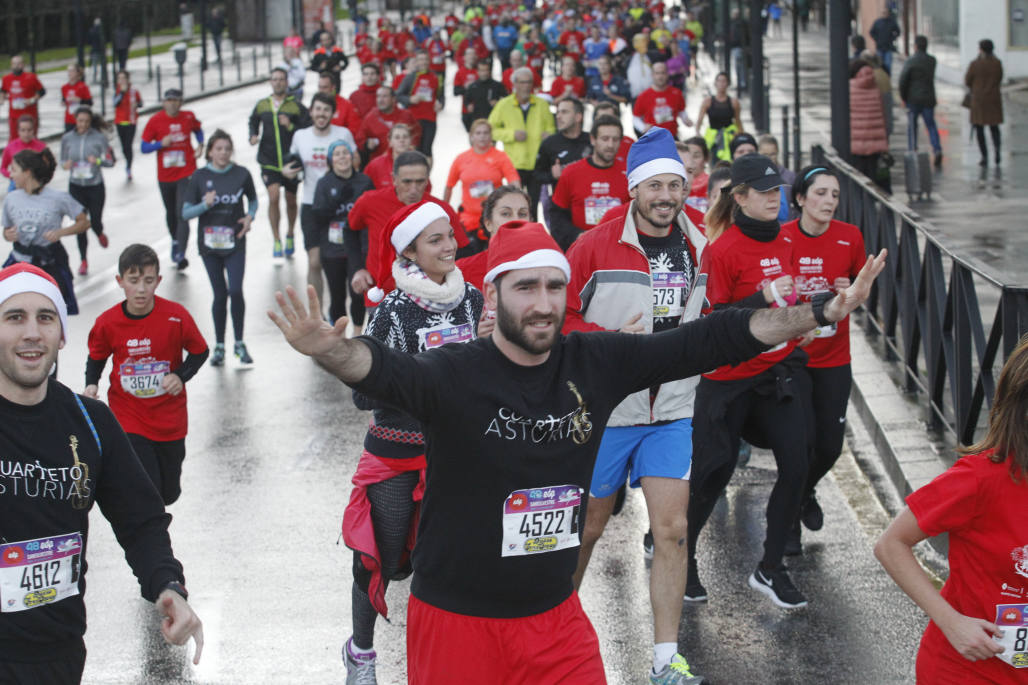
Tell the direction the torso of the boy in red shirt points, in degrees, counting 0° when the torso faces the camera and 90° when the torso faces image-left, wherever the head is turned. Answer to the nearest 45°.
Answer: approximately 0°

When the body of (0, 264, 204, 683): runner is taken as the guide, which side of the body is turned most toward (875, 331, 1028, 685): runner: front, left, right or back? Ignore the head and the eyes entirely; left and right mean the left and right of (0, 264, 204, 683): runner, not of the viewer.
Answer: left

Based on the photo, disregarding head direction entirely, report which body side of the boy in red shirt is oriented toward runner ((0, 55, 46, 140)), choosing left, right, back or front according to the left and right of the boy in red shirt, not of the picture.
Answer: back

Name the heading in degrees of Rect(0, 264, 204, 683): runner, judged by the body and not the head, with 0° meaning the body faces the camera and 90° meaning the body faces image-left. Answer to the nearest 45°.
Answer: approximately 0°

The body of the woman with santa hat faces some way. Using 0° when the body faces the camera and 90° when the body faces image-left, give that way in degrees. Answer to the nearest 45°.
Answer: approximately 315°

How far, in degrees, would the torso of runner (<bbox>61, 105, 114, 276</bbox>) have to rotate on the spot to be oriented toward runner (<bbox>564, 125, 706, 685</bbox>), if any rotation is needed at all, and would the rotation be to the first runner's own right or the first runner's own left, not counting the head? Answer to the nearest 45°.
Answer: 0° — they already face them
